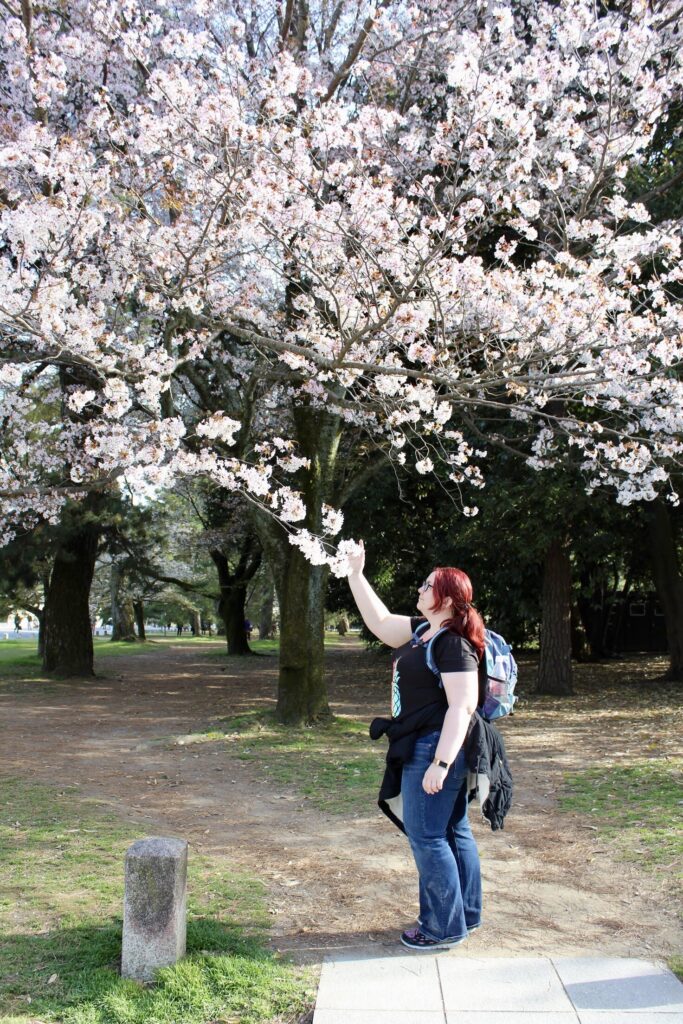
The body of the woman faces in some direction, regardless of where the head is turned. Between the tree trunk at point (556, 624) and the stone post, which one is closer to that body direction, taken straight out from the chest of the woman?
the stone post

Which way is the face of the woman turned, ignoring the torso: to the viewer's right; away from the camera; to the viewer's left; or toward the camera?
to the viewer's left

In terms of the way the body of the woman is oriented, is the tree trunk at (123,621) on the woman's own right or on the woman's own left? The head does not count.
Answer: on the woman's own right

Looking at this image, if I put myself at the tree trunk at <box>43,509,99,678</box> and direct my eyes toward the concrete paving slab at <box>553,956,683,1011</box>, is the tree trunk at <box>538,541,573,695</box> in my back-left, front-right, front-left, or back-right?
front-left

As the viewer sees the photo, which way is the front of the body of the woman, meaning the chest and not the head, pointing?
to the viewer's left

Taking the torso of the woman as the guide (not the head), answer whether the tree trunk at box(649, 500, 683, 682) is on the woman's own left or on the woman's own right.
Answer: on the woman's own right

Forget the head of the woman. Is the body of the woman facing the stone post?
yes

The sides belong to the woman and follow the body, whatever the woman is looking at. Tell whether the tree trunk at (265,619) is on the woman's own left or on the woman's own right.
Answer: on the woman's own right

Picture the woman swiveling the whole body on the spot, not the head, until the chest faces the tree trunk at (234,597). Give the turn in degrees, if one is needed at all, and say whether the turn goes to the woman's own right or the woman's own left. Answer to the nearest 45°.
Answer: approximately 90° to the woman's own right

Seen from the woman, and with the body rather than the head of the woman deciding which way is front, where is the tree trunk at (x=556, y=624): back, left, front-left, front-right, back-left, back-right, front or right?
right
